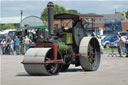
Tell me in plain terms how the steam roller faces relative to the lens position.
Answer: facing the viewer and to the left of the viewer
